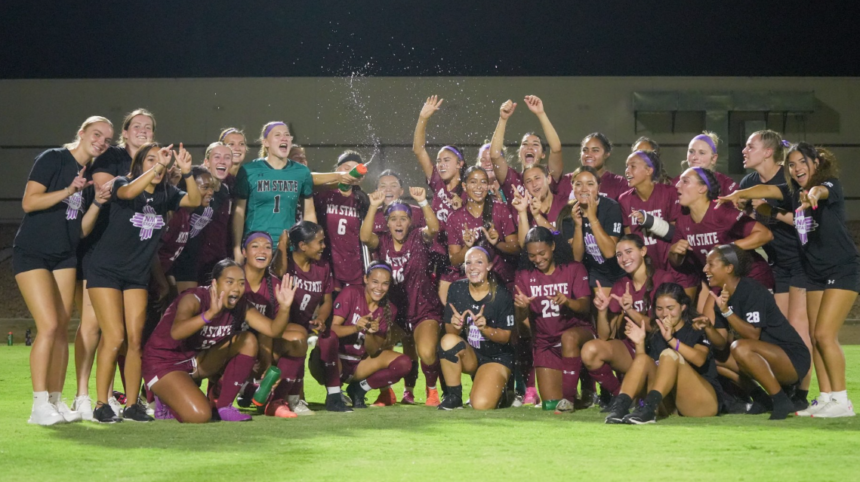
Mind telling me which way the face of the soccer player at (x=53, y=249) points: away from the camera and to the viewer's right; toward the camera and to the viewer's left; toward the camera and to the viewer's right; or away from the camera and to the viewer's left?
toward the camera and to the viewer's right

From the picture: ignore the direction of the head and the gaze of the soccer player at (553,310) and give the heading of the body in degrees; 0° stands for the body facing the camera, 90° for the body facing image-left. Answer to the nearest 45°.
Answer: approximately 0°

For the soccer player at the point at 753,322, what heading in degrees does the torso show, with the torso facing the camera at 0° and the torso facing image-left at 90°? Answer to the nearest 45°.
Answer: approximately 90°

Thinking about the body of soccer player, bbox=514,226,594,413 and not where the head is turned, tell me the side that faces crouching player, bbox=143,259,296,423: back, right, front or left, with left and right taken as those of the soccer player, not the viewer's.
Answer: right

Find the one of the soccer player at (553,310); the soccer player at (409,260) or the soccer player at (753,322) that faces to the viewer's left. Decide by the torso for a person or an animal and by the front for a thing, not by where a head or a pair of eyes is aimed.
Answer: the soccer player at (753,322)
